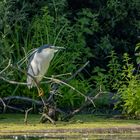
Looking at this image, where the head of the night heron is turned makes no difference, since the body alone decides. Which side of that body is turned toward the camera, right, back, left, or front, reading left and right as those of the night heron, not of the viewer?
right
